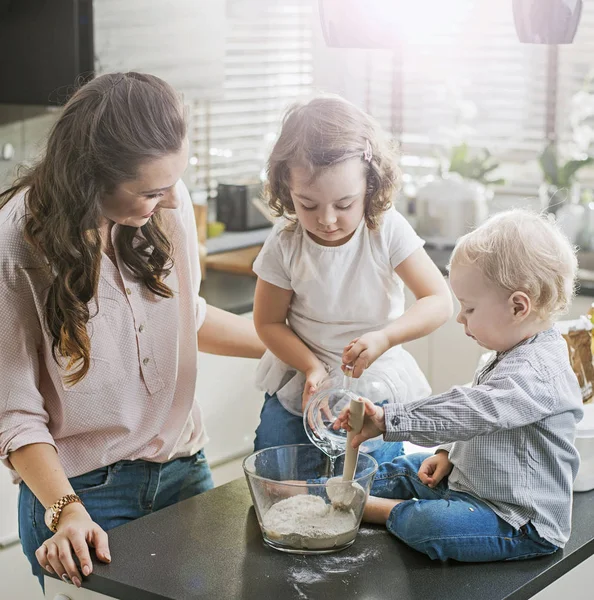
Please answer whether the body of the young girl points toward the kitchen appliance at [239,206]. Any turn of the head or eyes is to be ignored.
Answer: no

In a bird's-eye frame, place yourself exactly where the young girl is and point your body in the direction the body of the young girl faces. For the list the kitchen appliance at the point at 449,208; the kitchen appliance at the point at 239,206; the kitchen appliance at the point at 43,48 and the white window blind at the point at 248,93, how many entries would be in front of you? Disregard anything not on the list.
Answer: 0

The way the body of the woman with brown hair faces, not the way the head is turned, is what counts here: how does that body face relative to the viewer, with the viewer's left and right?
facing the viewer and to the right of the viewer

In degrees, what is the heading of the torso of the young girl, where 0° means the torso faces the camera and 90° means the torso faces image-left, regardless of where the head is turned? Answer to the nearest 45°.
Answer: approximately 0°

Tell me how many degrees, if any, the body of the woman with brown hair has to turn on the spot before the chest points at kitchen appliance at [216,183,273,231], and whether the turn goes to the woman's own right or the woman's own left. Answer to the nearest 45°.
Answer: approximately 135° to the woman's own left

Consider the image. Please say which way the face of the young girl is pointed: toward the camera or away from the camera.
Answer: toward the camera

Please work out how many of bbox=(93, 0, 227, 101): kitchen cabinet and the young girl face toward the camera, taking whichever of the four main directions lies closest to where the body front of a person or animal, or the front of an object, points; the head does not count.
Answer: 2

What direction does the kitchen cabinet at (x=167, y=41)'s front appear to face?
toward the camera

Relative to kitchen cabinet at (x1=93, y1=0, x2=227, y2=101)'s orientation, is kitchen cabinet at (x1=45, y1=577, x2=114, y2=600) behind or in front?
in front

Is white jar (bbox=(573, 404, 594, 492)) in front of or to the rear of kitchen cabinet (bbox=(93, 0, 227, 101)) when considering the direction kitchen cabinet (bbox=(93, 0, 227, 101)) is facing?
in front

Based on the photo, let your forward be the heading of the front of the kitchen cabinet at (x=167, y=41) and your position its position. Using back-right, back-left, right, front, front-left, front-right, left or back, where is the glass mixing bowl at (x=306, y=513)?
front

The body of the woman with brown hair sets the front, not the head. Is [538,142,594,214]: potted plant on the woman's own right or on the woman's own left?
on the woman's own left
